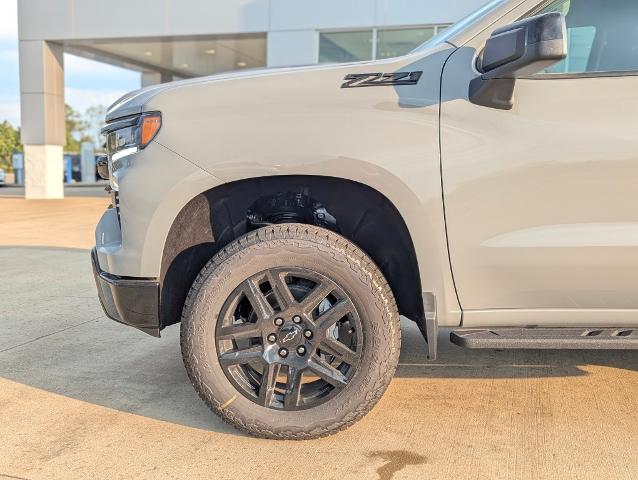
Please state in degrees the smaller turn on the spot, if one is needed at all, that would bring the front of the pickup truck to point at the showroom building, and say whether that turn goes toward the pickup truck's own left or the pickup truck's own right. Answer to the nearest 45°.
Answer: approximately 90° to the pickup truck's own right

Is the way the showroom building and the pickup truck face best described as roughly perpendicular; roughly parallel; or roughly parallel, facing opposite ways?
roughly perpendicular

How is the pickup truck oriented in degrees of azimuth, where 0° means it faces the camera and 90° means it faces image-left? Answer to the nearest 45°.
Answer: approximately 90°

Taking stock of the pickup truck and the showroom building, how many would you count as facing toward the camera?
1

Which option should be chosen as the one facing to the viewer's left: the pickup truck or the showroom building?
the pickup truck

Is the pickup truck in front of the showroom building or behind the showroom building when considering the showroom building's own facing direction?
in front

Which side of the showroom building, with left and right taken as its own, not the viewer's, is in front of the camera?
front
